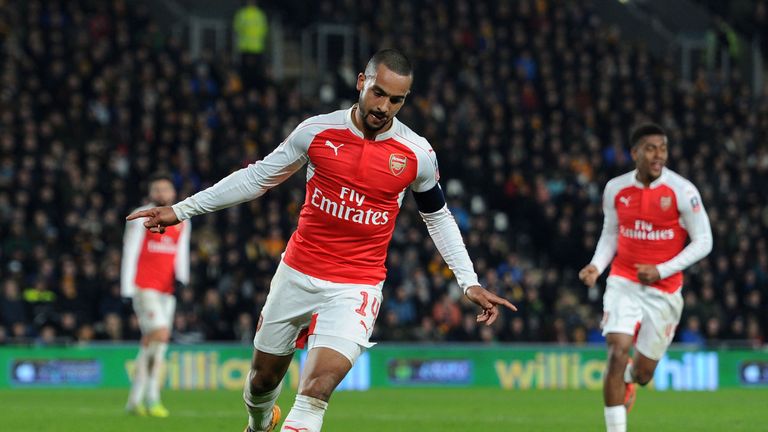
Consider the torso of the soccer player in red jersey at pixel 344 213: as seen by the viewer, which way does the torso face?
toward the camera

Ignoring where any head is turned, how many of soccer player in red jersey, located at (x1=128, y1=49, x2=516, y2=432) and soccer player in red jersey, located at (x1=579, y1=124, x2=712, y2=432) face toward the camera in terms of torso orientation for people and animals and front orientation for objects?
2

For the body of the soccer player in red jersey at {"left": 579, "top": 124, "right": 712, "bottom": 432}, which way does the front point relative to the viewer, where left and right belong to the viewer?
facing the viewer

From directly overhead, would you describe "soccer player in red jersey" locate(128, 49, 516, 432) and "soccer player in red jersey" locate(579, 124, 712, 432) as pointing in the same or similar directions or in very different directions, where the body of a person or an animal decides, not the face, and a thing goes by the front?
same or similar directions

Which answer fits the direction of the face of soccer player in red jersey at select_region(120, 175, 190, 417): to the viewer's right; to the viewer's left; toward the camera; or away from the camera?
toward the camera

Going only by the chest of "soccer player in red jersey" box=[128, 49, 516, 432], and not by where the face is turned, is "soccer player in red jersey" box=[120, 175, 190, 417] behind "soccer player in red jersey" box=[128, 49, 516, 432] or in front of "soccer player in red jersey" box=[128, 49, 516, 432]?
behind

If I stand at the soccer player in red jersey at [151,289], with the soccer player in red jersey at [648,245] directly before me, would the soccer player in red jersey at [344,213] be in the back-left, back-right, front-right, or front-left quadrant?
front-right

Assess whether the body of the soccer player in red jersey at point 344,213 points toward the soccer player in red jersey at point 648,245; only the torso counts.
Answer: no

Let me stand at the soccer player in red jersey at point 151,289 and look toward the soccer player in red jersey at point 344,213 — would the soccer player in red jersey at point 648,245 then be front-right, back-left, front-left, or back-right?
front-left

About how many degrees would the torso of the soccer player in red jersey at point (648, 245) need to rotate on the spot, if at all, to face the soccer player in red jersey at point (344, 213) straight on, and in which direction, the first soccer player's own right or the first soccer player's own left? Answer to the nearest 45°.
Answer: approximately 45° to the first soccer player's own right
